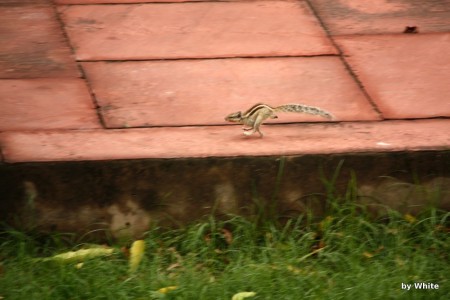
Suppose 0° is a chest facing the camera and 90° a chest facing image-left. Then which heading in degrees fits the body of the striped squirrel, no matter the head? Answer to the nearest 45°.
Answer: approximately 90°
